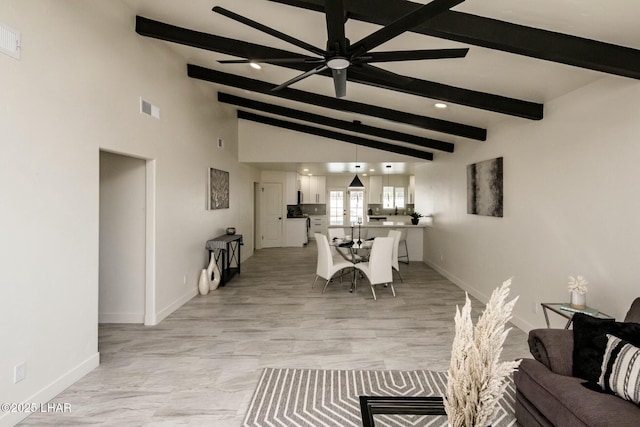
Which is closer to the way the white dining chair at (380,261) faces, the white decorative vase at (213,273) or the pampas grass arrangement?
the white decorative vase

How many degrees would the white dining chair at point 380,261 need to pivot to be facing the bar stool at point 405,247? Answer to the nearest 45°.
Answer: approximately 45° to its right

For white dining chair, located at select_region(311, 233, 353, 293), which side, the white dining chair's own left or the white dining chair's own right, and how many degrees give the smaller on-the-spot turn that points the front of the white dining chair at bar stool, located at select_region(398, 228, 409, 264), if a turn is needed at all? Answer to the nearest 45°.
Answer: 0° — it already faces it

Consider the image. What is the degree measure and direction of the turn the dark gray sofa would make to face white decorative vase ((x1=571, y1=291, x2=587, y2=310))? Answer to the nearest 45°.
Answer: approximately 135° to its right

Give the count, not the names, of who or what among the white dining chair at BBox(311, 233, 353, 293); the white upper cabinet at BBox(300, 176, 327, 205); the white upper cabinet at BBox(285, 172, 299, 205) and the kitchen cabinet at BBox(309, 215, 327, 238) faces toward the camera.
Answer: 3

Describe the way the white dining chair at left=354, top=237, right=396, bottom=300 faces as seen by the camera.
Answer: facing away from the viewer and to the left of the viewer

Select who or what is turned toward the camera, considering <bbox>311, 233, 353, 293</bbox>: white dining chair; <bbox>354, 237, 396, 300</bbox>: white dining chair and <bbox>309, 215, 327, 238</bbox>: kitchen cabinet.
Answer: the kitchen cabinet

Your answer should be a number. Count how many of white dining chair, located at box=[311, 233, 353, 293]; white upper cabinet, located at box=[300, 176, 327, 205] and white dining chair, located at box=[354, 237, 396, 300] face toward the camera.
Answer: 1

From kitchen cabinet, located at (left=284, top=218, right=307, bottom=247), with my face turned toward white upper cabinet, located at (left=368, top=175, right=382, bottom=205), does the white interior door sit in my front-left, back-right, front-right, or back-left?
back-left

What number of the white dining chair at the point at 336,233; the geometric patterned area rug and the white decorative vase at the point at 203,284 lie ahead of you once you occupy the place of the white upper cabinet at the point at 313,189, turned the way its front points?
3

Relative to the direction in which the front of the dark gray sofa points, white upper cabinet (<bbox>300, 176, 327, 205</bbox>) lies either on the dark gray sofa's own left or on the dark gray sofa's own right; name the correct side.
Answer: on the dark gray sofa's own right

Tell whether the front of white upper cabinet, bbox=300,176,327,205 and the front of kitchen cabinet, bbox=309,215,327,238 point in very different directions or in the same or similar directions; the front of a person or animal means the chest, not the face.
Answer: same or similar directions

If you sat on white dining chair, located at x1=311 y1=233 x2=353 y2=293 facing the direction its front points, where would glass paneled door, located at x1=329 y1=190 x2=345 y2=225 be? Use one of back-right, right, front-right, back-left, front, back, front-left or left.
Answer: front-left

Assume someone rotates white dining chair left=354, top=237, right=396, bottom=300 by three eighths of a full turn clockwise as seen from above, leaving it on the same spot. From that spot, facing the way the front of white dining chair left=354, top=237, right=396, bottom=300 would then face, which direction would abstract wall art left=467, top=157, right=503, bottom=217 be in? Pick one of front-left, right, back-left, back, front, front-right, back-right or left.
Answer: front

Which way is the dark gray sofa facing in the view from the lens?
facing the viewer and to the left of the viewer

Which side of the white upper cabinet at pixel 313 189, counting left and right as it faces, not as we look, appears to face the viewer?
front

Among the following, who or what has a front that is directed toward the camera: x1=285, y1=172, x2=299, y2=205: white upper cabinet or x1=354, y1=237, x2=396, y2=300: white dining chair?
the white upper cabinet

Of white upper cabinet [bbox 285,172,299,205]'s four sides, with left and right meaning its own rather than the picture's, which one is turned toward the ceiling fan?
front
